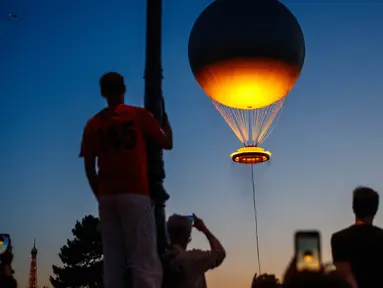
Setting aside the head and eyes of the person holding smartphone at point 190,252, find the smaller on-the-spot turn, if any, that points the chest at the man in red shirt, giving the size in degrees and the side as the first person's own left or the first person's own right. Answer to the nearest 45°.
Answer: approximately 135° to the first person's own left

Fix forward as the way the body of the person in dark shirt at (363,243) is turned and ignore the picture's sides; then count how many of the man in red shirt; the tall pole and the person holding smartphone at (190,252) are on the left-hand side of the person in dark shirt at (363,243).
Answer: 3

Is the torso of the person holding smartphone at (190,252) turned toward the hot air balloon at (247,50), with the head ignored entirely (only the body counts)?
yes

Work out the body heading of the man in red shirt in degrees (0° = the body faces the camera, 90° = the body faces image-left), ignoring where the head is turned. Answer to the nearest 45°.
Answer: approximately 180°

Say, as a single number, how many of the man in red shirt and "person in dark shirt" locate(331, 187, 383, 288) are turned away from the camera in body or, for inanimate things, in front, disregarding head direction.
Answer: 2

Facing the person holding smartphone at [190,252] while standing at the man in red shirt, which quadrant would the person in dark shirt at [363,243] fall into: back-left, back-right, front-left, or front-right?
front-right

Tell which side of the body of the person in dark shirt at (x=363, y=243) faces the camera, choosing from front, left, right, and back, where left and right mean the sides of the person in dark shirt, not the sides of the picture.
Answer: back

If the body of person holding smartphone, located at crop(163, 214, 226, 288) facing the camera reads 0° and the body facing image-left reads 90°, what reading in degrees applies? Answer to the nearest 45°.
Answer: approximately 180°

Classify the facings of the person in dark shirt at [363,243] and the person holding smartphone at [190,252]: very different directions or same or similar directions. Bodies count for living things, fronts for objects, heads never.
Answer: same or similar directions

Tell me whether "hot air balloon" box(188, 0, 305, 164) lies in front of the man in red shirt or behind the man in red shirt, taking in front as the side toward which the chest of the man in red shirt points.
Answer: in front

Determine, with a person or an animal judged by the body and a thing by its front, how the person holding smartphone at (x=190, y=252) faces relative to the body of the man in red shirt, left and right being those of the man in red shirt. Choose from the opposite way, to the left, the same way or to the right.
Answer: the same way

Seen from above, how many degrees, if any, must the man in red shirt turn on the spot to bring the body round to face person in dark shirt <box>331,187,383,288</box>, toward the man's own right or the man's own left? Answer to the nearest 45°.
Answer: approximately 90° to the man's own right

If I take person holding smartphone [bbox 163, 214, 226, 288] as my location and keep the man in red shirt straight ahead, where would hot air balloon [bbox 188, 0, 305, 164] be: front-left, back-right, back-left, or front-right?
back-right

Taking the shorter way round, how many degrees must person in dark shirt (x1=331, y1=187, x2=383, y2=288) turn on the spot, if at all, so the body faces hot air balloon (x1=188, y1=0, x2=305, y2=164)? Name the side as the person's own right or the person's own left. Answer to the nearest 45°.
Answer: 0° — they already face it

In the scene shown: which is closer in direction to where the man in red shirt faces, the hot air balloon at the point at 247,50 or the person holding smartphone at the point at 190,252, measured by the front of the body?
the hot air balloon
